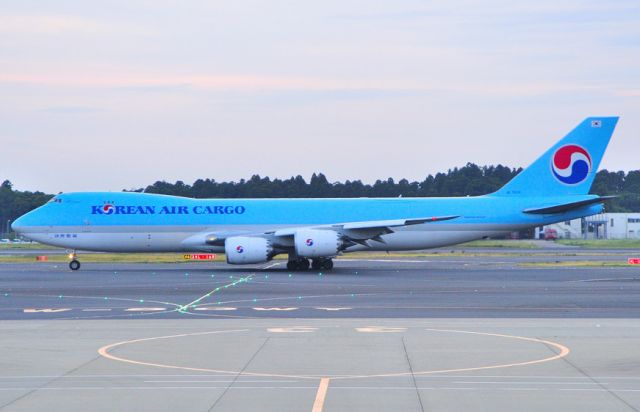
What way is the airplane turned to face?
to the viewer's left
